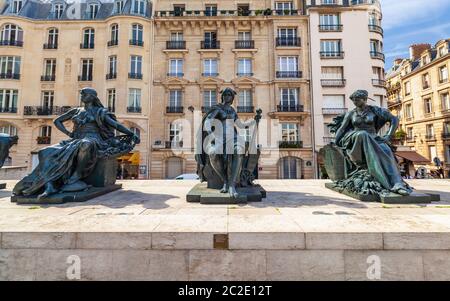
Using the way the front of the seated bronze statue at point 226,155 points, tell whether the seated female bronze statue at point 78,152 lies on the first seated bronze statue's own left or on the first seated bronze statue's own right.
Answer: on the first seated bronze statue's own right

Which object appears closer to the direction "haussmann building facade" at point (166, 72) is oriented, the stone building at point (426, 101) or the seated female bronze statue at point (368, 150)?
the seated female bronze statue

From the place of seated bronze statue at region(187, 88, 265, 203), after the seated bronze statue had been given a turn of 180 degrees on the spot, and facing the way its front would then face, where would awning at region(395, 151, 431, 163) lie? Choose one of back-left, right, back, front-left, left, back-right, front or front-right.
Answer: front-right

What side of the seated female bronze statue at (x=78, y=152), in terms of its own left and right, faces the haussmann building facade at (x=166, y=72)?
back

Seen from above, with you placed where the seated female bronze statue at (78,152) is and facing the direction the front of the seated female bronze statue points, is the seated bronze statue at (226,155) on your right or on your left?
on your left

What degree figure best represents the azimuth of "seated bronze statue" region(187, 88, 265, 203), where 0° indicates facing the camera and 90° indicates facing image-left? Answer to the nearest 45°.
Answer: approximately 0°

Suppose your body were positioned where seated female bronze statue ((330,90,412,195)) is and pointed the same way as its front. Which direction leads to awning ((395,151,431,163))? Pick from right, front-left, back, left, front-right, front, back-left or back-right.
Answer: back

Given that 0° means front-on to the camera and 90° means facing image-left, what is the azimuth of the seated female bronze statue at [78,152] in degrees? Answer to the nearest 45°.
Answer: approximately 45°

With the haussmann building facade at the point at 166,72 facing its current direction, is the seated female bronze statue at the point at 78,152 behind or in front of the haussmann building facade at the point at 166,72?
in front

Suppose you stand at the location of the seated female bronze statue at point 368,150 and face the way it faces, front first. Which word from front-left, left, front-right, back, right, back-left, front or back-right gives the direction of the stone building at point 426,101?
back

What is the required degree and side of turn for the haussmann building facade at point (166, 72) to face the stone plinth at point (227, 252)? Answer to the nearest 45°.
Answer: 0° — it already faces it
